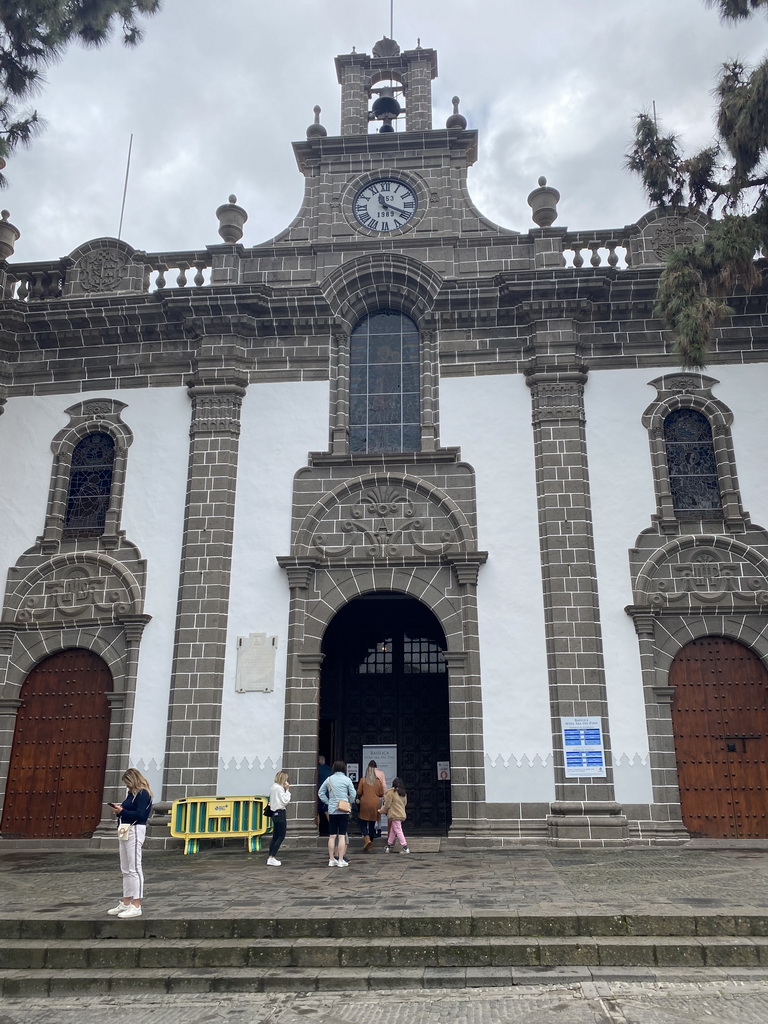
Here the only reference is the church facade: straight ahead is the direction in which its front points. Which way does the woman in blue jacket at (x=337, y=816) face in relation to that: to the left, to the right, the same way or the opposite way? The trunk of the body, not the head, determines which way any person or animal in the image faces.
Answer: the opposite way

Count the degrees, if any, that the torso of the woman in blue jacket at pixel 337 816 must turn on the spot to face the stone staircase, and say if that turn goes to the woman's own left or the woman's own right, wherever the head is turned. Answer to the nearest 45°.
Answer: approximately 180°

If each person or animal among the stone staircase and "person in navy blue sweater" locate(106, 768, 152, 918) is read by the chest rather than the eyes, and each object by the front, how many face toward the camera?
1

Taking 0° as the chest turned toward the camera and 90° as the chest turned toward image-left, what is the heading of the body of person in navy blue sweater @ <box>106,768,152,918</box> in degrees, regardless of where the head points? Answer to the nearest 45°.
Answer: approximately 90°

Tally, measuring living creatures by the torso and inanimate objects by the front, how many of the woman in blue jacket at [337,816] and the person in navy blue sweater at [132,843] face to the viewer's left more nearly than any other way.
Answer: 1

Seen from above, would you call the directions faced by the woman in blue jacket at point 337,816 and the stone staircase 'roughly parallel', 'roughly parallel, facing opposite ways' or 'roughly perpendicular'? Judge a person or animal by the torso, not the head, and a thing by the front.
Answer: roughly parallel, facing opposite ways

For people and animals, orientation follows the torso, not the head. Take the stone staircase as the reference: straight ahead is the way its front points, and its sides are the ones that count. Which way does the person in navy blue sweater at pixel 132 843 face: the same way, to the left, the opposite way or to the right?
to the right

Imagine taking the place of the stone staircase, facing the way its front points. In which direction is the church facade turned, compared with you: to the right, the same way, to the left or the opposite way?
the same way

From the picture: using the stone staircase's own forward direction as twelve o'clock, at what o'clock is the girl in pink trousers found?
The girl in pink trousers is roughly at 6 o'clock from the stone staircase.

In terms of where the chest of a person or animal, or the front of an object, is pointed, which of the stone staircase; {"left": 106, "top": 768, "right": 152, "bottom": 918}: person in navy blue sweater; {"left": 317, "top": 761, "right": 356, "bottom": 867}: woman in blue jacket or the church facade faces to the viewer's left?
the person in navy blue sweater

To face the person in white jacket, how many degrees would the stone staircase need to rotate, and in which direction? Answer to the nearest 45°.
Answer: approximately 180°

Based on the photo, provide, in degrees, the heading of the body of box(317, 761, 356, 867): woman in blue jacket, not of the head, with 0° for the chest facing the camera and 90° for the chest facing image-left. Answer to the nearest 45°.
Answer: approximately 180°

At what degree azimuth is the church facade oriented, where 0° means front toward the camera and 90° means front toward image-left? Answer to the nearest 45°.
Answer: approximately 0°

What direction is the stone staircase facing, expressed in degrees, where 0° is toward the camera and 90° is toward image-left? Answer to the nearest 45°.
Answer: approximately 0°
